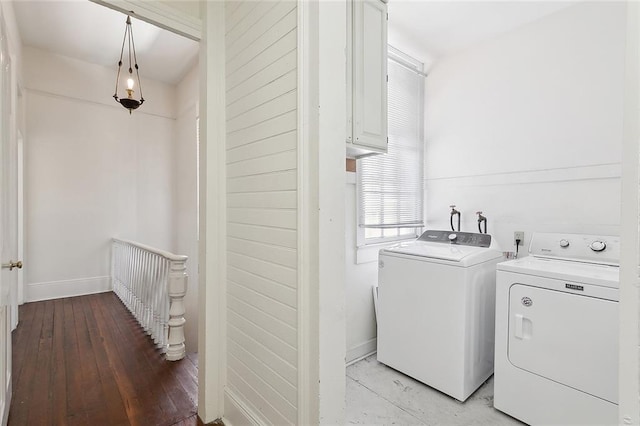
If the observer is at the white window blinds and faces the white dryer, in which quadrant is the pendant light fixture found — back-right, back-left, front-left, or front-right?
back-right

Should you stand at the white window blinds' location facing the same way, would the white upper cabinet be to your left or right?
on your right

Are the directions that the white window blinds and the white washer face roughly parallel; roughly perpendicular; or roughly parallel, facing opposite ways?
roughly perpendicular

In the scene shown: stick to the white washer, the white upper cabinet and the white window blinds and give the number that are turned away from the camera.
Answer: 0

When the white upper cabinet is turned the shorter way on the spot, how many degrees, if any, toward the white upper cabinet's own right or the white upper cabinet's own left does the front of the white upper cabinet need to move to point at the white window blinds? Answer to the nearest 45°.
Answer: approximately 135° to the white upper cabinet's own left

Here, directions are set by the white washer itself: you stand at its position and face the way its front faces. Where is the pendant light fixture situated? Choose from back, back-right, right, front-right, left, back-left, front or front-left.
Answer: front-right

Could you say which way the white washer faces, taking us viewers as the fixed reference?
facing the viewer and to the left of the viewer
